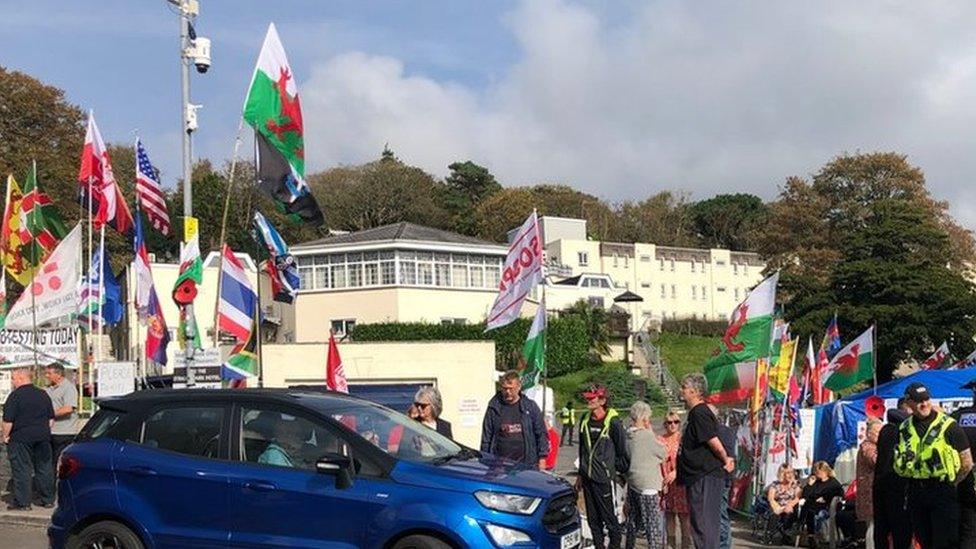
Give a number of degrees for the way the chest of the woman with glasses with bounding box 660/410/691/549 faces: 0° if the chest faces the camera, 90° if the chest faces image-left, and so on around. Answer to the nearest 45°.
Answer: approximately 0°

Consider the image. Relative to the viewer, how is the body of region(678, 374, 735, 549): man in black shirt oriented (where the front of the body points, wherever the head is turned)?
to the viewer's left

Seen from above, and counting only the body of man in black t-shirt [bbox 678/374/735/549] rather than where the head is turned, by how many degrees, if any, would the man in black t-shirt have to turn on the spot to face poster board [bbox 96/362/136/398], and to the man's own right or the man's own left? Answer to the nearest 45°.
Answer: approximately 45° to the man's own right

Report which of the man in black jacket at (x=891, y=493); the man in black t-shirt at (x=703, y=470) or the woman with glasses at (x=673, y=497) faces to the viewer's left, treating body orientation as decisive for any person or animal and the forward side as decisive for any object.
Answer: the man in black t-shirt at (x=703, y=470)

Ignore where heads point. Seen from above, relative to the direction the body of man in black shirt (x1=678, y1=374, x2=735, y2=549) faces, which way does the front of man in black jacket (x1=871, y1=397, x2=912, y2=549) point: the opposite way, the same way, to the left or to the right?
the opposite way

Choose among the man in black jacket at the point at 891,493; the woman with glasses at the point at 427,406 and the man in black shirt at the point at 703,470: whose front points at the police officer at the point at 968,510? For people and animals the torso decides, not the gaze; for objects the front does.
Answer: the man in black jacket at the point at 891,493

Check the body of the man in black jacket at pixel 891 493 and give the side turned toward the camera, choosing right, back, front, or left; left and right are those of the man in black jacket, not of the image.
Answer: right
